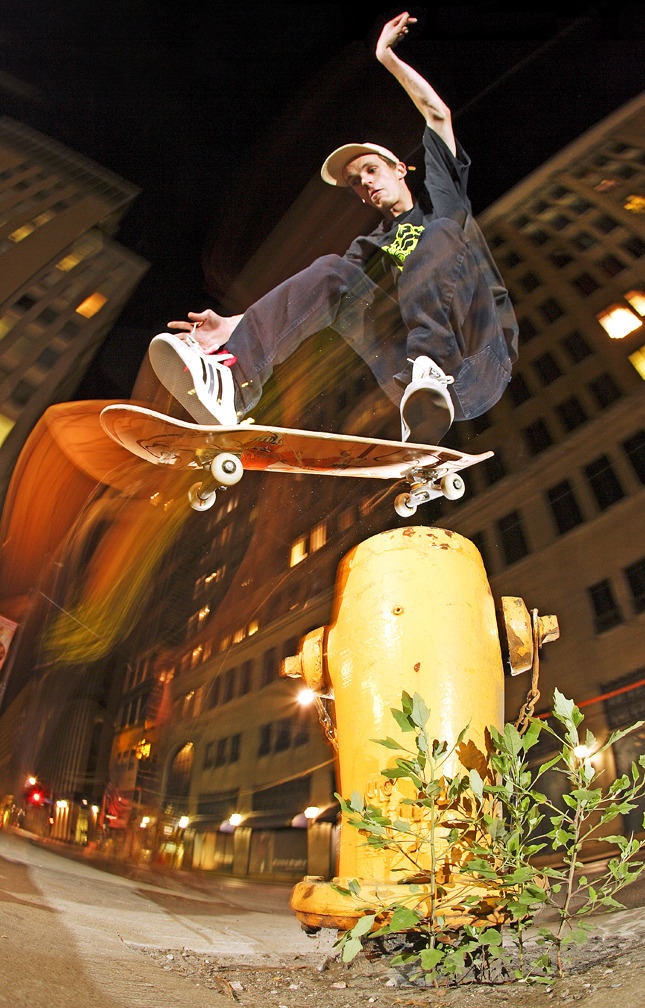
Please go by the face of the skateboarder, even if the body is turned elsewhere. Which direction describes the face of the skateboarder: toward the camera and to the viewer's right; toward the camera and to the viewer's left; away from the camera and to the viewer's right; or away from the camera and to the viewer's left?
toward the camera and to the viewer's left

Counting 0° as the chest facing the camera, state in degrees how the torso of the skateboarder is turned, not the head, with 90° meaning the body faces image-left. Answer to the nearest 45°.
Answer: approximately 45°
